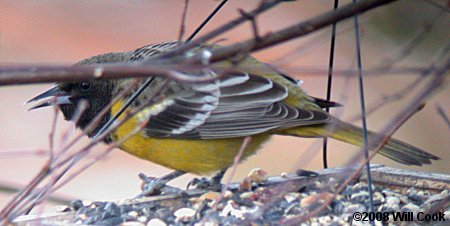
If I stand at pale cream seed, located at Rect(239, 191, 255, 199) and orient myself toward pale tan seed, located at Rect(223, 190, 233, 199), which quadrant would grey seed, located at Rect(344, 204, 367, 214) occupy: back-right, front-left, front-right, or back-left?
back-left

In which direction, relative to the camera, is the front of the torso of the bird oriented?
to the viewer's left
